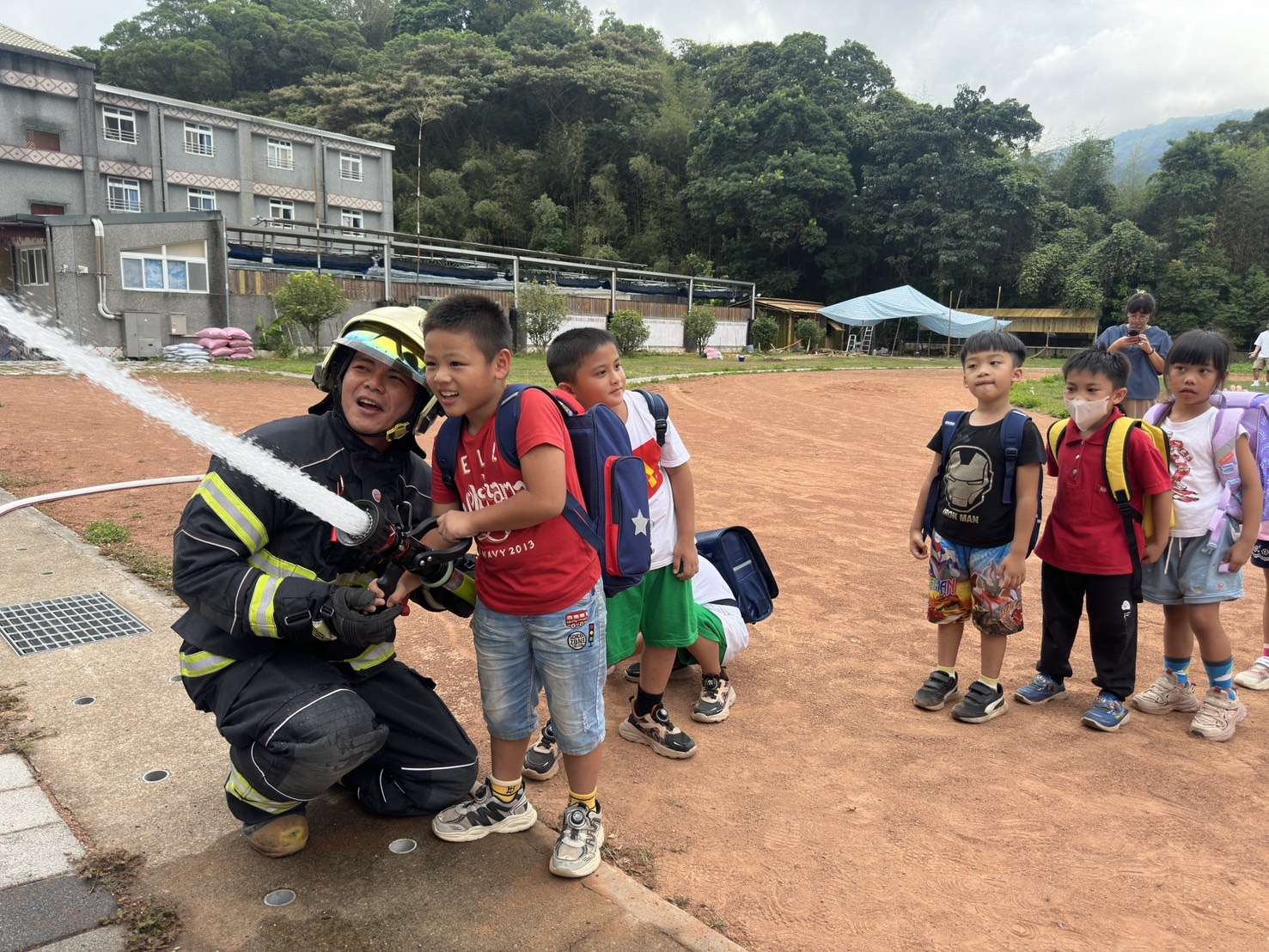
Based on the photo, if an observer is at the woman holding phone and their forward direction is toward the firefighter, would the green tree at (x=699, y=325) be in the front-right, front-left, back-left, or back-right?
back-right

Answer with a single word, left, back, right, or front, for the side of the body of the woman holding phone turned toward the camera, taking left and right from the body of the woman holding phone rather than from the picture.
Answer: front

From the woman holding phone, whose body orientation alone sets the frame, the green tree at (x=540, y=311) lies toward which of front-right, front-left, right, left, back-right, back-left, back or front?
back-right

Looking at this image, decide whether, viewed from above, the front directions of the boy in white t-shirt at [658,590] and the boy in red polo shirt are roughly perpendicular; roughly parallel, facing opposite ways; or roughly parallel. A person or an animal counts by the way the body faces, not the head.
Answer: roughly perpendicular

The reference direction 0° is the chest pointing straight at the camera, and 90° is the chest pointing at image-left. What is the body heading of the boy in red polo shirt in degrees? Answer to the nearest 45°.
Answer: approximately 45°

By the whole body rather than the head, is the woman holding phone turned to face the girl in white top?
yes

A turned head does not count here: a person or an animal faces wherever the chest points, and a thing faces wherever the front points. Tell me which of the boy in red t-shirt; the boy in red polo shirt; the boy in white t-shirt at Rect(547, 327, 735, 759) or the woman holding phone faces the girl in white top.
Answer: the woman holding phone

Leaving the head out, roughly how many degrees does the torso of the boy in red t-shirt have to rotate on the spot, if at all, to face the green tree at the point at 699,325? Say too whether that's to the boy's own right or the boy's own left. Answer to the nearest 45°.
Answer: approximately 135° to the boy's own right

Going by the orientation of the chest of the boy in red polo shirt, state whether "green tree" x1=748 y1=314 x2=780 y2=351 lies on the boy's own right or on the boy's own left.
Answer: on the boy's own right

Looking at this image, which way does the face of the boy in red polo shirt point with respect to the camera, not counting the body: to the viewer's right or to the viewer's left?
to the viewer's left

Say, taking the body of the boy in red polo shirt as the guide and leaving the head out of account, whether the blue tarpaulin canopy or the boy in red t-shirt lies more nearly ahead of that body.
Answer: the boy in red t-shirt

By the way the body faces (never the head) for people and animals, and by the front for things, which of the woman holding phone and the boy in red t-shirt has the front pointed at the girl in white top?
the woman holding phone

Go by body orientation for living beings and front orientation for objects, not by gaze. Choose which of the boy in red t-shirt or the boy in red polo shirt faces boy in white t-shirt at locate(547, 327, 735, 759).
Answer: the boy in red polo shirt
